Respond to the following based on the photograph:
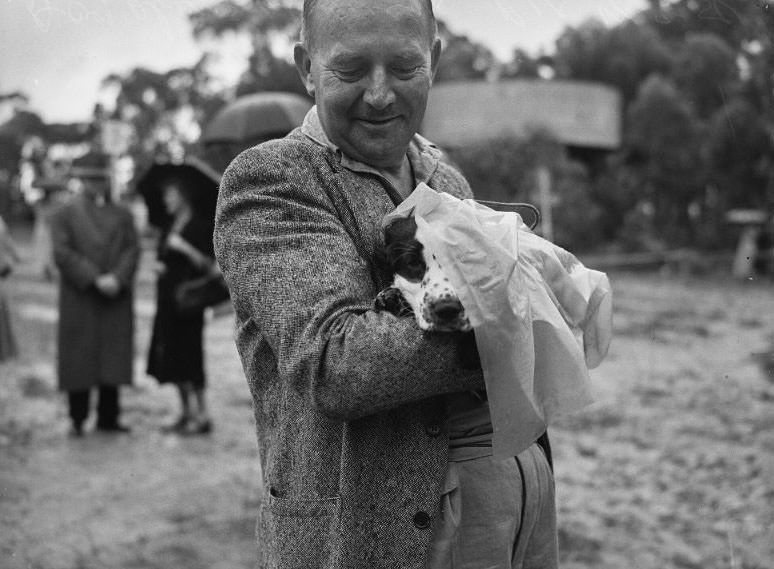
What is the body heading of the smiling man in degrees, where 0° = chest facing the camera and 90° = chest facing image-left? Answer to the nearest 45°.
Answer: approximately 315°

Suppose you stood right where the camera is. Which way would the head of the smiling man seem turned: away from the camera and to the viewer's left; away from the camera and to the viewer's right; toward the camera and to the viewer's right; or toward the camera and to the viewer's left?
toward the camera and to the viewer's right

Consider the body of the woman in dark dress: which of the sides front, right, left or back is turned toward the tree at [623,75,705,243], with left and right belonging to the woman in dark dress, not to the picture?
back

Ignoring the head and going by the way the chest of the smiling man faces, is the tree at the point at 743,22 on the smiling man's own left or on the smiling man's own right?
on the smiling man's own left

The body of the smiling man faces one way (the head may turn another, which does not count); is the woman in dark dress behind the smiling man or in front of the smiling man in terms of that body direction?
behind

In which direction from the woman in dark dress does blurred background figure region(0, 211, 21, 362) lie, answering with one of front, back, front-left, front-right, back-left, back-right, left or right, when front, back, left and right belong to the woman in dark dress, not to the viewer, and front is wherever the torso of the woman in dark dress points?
right

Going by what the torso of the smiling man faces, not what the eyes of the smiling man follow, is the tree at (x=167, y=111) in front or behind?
behind

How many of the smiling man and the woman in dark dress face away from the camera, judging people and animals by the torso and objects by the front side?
0

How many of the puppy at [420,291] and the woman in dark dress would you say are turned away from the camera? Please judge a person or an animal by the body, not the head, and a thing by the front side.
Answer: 0
